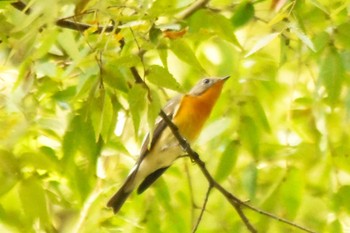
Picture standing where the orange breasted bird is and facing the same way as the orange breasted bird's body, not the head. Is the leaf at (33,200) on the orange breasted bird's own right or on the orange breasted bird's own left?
on the orange breasted bird's own right

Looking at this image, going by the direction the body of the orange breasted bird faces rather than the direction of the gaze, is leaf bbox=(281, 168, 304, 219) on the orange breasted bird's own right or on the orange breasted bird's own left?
on the orange breasted bird's own left

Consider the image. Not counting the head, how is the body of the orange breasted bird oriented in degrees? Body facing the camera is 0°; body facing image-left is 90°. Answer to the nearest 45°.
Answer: approximately 270°

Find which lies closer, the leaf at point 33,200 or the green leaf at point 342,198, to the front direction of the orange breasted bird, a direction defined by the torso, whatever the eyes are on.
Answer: the green leaf
